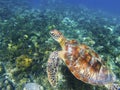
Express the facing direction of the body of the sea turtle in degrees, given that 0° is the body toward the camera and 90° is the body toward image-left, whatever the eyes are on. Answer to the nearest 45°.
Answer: approximately 135°

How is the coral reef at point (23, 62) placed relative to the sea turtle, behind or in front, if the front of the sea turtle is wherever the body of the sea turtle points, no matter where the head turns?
in front
